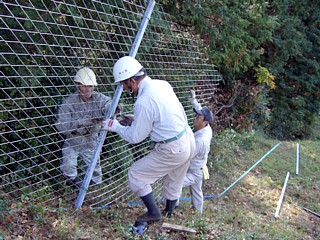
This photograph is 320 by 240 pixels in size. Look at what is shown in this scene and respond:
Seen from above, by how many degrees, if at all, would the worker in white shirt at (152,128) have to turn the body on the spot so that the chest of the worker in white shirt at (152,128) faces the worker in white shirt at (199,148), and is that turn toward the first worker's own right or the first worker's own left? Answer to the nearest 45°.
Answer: approximately 135° to the first worker's own right

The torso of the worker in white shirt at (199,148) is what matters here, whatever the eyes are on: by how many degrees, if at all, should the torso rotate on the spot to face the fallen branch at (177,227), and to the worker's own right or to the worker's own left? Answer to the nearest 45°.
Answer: approximately 90° to the worker's own left

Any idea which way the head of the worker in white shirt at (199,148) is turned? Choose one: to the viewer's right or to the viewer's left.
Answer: to the viewer's left

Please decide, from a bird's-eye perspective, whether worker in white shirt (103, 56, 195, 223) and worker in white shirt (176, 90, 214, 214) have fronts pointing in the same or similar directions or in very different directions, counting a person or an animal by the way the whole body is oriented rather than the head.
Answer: same or similar directions

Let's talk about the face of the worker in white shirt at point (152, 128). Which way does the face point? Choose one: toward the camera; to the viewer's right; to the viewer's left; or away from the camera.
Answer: to the viewer's left

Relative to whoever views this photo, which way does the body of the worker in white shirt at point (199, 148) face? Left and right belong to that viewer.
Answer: facing to the left of the viewer

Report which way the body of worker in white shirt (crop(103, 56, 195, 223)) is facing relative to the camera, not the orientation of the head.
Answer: to the viewer's left
